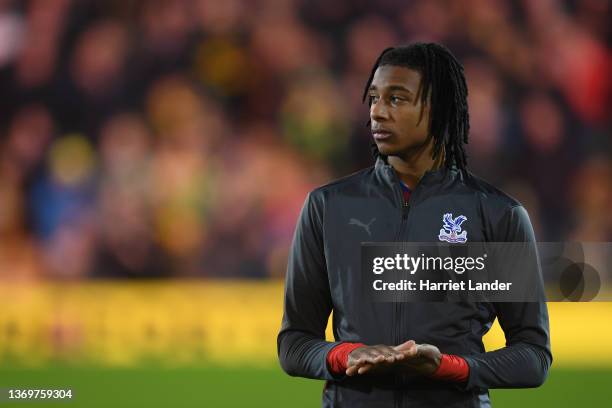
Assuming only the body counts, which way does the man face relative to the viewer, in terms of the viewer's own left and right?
facing the viewer

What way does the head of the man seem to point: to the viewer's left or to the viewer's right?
to the viewer's left
